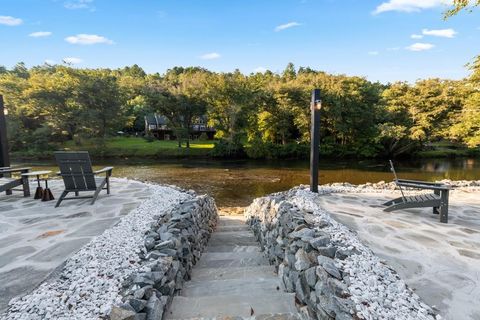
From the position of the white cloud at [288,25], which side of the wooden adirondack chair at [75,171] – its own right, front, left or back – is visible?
front

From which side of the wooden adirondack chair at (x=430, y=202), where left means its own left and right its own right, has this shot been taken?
right

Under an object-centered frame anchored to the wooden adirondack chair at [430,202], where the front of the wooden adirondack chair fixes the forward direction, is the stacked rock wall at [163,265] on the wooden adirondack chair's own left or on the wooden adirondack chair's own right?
on the wooden adirondack chair's own right

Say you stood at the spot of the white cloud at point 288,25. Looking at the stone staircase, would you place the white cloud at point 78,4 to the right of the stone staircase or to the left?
right

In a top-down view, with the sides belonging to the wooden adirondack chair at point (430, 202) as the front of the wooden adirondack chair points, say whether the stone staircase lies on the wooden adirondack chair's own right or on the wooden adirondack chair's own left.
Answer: on the wooden adirondack chair's own right

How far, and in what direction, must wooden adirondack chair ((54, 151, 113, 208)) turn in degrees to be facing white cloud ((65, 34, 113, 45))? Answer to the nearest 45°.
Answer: approximately 45° to its left

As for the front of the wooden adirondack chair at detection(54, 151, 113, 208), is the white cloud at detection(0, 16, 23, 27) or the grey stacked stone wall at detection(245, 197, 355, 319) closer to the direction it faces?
the white cloud

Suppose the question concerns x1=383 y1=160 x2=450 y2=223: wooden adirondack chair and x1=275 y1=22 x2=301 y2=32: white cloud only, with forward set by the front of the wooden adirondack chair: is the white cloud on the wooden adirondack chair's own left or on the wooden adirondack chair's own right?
on the wooden adirondack chair's own left

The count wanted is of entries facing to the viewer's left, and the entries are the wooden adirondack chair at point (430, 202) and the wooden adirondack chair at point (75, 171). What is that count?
0

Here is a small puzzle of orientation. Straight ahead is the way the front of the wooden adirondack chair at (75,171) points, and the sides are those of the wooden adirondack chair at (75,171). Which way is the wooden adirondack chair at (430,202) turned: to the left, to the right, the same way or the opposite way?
to the right

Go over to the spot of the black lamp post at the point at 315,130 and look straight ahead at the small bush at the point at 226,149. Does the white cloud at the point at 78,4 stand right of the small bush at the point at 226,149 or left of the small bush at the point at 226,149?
left

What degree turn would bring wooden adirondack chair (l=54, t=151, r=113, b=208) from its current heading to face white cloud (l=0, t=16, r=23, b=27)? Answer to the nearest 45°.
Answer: approximately 45° to its left

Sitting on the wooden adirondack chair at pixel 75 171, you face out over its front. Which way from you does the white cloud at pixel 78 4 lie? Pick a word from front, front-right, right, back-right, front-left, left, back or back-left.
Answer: front-left

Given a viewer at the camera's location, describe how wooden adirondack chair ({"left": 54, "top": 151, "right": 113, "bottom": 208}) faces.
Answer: facing away from the viewer and to the right of the viewer
